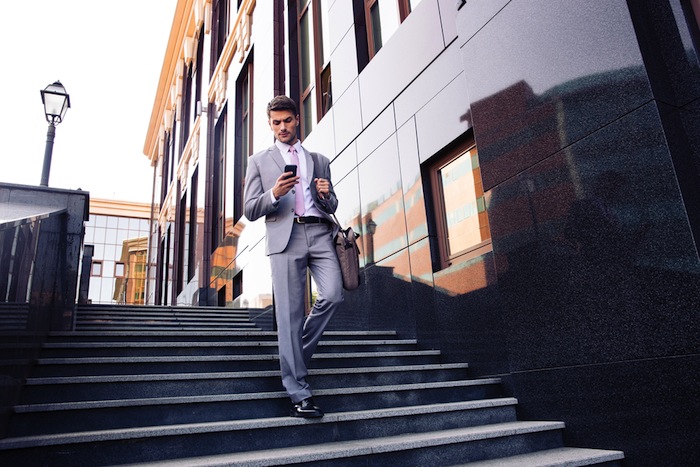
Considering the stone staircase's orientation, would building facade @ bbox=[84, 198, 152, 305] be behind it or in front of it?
behind

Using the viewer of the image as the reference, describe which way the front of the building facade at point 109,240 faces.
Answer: facing the viewer

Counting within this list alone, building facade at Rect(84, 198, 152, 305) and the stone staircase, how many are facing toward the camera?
2

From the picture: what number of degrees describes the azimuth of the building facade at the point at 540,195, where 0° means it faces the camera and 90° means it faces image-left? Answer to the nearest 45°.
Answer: approximately 45°

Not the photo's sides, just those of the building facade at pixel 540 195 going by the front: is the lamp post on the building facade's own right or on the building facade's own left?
on the building facade's own right

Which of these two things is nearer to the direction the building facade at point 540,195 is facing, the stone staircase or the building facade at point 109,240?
the stone staircase

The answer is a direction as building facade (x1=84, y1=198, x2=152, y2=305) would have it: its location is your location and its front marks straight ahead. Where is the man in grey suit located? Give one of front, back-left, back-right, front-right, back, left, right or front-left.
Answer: front

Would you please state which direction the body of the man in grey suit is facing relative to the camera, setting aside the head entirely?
toward the camera

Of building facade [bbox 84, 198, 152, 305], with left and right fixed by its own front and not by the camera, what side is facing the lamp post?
front

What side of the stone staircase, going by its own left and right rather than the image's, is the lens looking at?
front

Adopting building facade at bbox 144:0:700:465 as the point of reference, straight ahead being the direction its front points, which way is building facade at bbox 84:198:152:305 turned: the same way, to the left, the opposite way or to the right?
to the left

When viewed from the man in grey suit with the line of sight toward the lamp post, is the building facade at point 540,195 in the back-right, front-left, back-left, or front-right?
back-right

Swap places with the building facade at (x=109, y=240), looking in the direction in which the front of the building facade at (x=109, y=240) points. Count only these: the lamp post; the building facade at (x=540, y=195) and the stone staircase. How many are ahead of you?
3

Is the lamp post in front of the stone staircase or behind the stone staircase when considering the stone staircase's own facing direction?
behind
